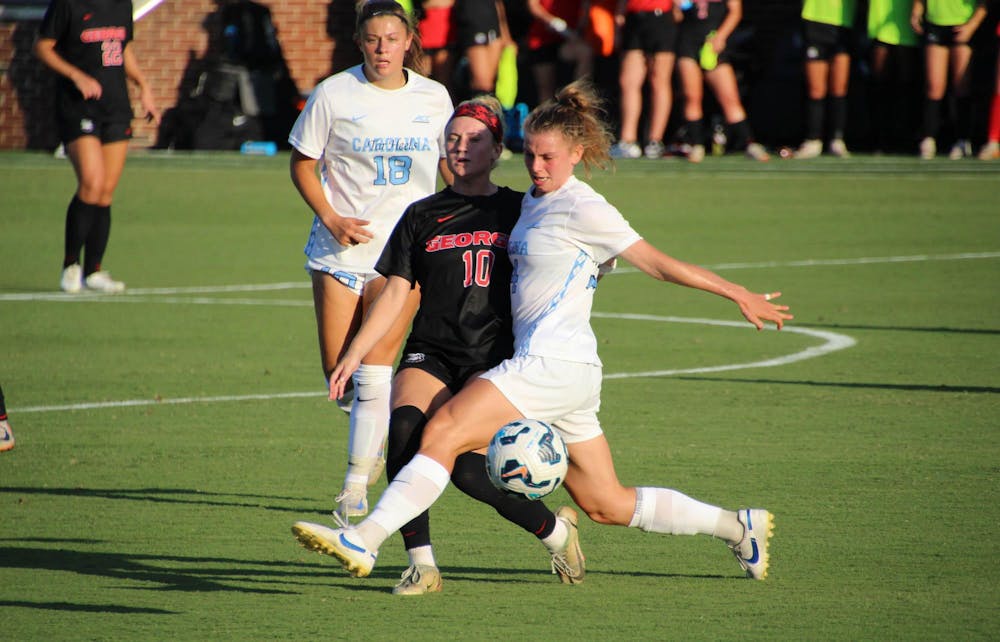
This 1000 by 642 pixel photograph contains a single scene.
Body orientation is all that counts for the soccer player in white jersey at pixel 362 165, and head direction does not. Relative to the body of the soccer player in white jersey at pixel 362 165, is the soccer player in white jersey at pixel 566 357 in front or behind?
in front

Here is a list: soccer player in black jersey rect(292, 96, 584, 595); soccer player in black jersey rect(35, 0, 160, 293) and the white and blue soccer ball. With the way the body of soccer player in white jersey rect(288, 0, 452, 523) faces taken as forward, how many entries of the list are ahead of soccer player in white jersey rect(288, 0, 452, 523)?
2

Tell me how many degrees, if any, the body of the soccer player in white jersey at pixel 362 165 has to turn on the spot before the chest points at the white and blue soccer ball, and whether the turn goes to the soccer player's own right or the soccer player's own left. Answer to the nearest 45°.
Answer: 0° — they already face it

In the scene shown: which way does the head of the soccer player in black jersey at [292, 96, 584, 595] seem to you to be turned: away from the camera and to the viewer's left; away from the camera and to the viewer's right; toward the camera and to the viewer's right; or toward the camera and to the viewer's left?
toward the camera and to the viewer's left

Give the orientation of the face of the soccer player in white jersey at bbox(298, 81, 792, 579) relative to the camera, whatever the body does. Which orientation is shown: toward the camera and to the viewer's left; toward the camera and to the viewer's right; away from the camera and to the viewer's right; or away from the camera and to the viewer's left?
toward the camera and to the viewer's left

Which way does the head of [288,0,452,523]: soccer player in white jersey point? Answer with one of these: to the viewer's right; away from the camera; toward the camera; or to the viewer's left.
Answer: toward the camera

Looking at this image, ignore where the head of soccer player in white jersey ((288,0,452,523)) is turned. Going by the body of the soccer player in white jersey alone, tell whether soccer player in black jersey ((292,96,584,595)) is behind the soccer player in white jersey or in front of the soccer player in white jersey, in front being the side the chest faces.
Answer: in front

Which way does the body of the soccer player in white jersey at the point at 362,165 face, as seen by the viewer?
toward the camera

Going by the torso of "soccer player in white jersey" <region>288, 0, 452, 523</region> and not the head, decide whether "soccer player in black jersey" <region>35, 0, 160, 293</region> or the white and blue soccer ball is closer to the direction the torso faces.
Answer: the white and blue soccer ball

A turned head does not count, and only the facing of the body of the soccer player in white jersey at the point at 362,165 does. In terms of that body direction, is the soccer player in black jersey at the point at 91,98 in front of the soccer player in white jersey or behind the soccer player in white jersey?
behind
